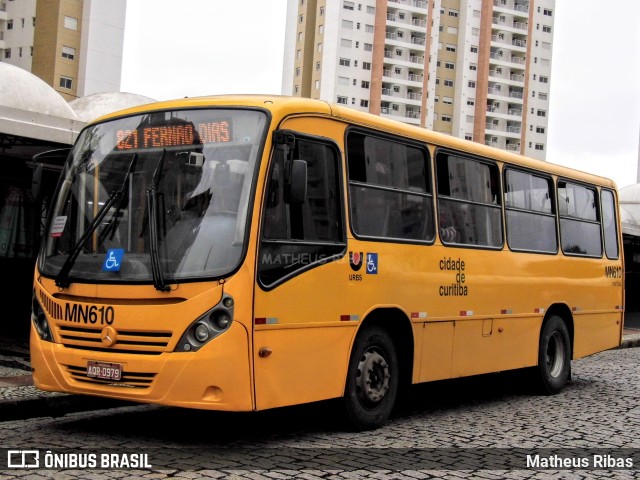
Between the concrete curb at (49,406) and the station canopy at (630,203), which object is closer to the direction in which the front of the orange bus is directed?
the concrete curb

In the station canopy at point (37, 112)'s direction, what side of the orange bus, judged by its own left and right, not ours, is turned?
right

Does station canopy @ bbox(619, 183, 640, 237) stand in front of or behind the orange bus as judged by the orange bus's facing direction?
behind

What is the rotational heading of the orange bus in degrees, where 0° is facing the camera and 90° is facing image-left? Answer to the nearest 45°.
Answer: approximately 45°
